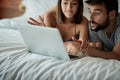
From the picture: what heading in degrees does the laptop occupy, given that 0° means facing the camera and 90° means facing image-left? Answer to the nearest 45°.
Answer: approximately 225°

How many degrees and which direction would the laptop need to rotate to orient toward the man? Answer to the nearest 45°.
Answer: approximately 45° to its right

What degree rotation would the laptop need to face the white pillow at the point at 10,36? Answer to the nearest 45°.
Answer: approximately 90° to its left

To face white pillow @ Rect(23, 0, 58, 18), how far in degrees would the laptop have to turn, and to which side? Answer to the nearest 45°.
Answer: approximately 45° to its left
